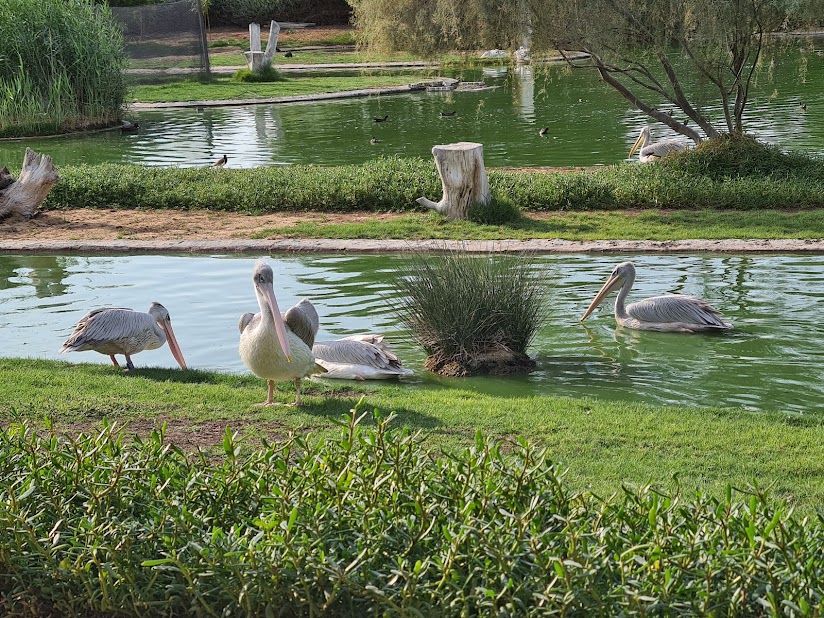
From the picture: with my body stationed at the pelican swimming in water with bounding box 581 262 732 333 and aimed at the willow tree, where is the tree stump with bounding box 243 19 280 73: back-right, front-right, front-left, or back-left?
front-left

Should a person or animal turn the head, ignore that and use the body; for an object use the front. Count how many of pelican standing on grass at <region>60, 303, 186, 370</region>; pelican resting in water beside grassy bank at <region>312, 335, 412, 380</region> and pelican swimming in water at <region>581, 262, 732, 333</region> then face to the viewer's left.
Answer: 2

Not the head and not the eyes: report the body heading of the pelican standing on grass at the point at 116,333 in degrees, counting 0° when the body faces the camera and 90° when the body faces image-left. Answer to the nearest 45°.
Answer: approximately 270°

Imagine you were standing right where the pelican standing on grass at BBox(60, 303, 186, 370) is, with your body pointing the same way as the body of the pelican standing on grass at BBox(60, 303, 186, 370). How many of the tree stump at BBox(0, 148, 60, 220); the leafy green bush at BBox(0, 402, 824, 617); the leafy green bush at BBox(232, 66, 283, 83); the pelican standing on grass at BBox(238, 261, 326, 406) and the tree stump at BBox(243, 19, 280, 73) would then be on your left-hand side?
3

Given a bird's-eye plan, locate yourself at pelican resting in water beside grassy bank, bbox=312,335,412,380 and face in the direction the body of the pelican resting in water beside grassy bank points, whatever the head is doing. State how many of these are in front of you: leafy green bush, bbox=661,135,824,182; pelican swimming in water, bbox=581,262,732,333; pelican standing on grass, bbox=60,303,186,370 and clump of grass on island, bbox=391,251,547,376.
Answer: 1

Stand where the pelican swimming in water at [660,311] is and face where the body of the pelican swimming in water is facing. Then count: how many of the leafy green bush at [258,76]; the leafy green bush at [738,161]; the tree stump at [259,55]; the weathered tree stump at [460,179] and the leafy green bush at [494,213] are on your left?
0

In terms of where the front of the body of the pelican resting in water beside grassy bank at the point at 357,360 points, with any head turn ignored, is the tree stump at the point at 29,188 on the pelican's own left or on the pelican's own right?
on the pelican's own right

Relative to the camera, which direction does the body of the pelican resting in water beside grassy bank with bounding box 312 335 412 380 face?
to the viewer's left

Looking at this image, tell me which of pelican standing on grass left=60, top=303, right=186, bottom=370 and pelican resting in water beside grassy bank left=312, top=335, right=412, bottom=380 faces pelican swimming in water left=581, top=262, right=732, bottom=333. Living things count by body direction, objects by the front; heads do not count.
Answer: the pelican standing on grass

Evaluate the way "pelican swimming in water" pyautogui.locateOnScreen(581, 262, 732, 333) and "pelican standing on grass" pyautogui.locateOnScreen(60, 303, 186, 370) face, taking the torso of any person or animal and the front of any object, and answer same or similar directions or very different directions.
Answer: very different directions

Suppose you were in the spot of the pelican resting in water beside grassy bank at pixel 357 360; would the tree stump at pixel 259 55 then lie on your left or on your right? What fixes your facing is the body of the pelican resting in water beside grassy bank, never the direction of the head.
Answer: on your right

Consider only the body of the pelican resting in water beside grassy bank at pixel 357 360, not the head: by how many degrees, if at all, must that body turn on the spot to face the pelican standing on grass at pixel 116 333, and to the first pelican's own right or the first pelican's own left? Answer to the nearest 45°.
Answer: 0° — it already faces it

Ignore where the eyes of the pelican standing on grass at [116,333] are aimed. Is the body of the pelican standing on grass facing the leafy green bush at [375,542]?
no

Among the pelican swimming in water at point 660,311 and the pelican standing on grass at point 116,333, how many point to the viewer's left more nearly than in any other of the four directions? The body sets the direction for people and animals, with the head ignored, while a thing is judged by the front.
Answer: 1

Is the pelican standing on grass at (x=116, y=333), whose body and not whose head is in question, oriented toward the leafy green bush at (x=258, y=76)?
no

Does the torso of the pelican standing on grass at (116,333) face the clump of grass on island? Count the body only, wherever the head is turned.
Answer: yes

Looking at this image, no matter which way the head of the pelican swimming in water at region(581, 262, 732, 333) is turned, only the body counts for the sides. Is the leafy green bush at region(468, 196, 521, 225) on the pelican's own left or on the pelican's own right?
on the pelican's own right

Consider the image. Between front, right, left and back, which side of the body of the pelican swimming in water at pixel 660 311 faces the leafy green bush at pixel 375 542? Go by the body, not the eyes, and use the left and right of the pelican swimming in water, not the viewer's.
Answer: left

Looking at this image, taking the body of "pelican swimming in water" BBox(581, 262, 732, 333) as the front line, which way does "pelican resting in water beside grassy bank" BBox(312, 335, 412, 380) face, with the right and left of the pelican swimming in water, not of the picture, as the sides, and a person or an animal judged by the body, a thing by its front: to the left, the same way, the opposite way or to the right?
the same way

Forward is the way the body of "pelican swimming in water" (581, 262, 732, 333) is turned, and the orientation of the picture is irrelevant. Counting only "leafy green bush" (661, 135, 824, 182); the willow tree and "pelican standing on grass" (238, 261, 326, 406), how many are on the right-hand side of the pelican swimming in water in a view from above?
2
